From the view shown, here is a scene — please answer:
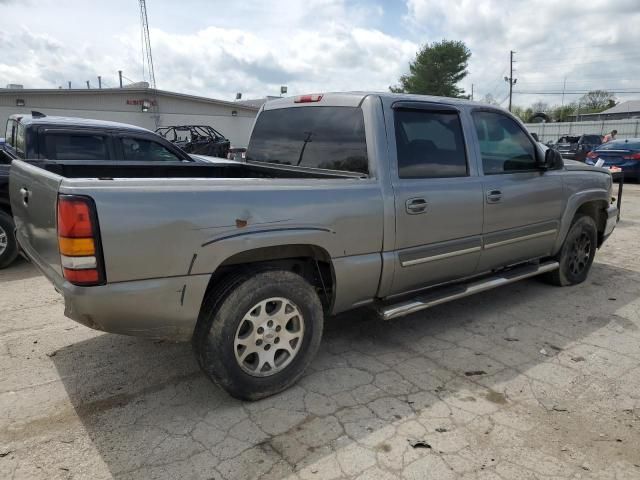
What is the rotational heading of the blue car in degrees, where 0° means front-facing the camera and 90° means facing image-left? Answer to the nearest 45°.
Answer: approximately 225°

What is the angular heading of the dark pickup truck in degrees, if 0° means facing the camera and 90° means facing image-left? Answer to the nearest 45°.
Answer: approximately 225°

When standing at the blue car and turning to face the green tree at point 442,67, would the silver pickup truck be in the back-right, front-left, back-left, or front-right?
back-left

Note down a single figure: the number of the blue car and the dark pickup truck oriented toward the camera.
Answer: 0

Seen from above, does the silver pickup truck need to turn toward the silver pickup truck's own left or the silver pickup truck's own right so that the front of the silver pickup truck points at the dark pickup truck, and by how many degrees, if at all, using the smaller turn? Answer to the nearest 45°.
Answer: approximately 90° to the silver pickup truck's own left

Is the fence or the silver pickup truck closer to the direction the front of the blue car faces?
the fence

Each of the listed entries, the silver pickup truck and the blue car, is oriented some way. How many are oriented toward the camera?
0

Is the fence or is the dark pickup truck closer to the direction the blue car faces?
the fence

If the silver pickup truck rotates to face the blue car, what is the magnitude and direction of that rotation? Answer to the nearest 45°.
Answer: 0° — it already faces it

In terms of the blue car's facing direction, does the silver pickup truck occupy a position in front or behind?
behind

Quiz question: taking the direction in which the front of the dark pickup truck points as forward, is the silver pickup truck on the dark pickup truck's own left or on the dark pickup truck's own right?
on the dark pickup truck's own right

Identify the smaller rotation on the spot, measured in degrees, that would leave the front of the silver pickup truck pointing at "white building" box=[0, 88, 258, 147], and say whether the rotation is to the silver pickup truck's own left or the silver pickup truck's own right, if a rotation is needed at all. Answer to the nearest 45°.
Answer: approximately 45° to the silver pickup truck's own left
